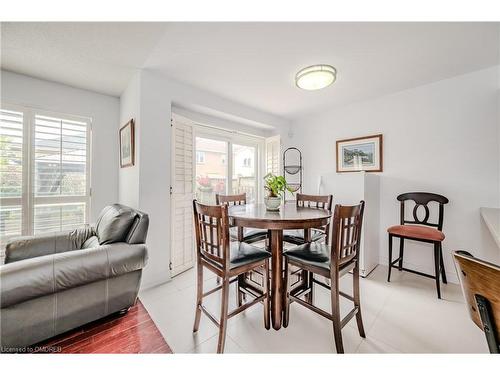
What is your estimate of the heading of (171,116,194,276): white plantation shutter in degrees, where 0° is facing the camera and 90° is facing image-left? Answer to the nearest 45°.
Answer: approximately 315°

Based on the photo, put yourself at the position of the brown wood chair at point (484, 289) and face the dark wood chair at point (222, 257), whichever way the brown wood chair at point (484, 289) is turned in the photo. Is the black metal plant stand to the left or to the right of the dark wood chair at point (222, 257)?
right

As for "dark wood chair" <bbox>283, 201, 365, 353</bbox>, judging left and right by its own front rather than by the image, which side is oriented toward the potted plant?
front

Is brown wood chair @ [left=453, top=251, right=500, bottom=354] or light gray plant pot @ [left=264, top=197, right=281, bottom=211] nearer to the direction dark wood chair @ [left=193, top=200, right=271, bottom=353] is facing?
the light gray plant pot

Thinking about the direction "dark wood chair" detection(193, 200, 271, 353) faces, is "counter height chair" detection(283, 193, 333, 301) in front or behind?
in front

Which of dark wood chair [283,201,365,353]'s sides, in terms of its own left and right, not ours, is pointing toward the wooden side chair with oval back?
right

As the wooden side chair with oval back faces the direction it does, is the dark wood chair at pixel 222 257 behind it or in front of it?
in front

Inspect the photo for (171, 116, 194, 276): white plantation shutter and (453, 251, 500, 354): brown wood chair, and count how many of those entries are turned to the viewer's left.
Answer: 0

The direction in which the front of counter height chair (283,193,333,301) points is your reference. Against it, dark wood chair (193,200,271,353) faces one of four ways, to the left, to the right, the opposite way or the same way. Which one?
the opposite way

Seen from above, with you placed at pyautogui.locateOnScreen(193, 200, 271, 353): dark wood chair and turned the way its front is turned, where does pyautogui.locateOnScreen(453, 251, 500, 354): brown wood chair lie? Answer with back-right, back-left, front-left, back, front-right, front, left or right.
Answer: right
